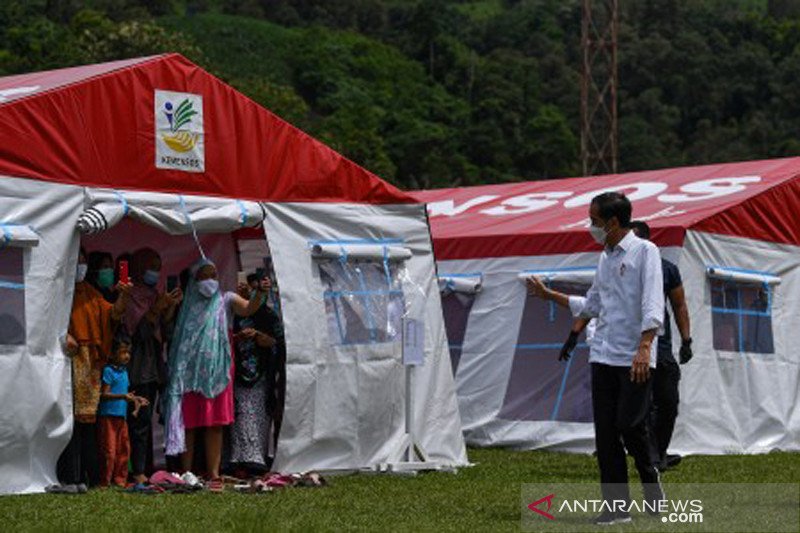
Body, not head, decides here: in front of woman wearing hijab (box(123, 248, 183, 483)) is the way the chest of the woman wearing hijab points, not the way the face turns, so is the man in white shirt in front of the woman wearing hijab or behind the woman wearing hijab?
in front

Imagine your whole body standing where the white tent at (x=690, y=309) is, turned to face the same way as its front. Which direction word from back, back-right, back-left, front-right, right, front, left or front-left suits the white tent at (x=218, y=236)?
right

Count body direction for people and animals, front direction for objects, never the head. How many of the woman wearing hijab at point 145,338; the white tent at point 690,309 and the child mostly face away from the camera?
0

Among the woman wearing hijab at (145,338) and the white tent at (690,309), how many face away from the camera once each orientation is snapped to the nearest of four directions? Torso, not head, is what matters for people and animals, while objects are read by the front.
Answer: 0

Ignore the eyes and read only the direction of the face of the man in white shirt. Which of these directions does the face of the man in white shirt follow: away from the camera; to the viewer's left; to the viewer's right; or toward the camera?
to the viewer's left

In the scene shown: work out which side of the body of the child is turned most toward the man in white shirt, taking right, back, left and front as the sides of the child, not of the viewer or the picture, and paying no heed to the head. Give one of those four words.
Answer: front

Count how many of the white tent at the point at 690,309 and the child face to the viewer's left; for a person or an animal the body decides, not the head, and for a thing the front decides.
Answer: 0

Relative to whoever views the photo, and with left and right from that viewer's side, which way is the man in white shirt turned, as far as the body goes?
facing the viewer and to the left of the viewer

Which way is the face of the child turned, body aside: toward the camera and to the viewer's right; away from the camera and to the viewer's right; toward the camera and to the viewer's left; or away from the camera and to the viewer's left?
toward the camera and to the viewer's right

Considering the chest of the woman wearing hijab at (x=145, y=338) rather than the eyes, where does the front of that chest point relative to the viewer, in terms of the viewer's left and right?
facing the viewer and to the right of the viewer

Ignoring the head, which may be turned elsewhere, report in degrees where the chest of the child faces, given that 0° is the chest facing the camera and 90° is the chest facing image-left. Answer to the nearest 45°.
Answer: approximately 315°
